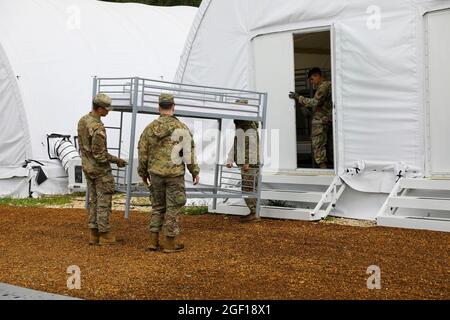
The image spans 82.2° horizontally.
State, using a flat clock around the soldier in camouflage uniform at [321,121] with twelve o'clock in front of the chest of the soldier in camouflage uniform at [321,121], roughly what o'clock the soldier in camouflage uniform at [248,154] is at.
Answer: the soldier in camouflage uniform at [248,154] is roughly at 11 o'clock from the soldier in camouflage uniform at [321,121].

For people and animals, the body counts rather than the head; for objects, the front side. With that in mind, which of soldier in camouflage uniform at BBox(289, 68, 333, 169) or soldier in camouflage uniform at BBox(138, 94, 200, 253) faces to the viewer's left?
soldier in camouflage uniform at BBox(289, 68, 333, 169)

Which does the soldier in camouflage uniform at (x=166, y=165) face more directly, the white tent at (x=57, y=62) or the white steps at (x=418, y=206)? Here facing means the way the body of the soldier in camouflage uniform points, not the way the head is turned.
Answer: the white tent

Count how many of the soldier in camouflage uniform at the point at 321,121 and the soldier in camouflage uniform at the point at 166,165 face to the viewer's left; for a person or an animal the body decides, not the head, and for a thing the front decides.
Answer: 1

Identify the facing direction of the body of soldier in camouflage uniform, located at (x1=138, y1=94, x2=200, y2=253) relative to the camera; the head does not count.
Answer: away from the camera

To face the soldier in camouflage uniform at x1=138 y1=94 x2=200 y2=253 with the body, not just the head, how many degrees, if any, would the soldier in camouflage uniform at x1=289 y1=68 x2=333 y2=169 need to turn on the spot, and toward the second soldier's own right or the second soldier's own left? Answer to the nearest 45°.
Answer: approximately 45° to the second soldier's own left

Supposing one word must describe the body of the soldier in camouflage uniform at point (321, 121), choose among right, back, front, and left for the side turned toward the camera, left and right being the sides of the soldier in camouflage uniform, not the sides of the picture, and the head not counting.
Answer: left

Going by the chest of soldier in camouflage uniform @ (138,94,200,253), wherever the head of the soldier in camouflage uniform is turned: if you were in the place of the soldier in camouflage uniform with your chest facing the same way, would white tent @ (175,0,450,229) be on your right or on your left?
on your right
